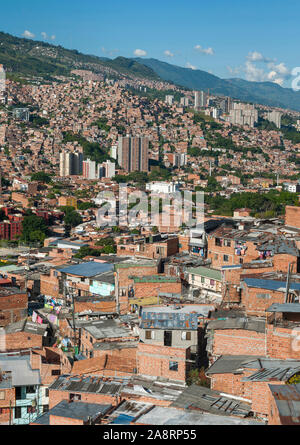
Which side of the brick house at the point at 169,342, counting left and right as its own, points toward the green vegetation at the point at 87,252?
back

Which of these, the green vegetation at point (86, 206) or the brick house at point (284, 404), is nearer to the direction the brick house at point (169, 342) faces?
the brick house

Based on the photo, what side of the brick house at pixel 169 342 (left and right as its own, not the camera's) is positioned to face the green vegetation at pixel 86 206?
back

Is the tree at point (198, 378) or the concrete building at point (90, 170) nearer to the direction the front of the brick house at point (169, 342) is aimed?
the tree

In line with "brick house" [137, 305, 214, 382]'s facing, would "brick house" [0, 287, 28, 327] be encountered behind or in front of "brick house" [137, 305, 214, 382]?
behind

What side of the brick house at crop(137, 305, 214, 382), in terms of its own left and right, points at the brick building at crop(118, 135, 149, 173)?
back

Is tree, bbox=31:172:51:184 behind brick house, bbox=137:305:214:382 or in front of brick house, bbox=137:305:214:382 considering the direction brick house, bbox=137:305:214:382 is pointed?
behind

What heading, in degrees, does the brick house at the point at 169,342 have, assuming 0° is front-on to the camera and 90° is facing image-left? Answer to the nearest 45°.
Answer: approximately 0°

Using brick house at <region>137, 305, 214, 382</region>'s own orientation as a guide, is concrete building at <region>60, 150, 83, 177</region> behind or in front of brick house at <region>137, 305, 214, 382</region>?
behind
